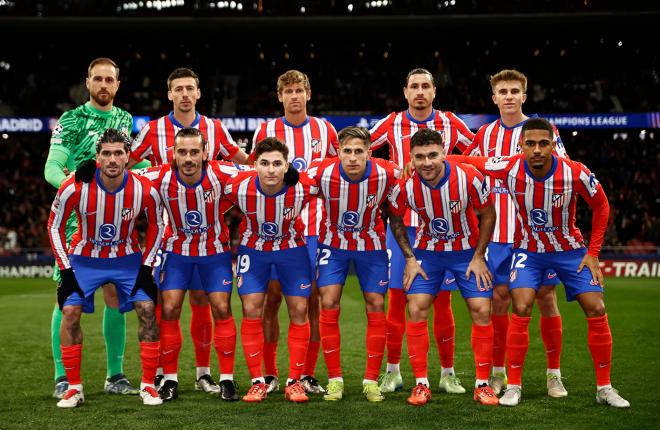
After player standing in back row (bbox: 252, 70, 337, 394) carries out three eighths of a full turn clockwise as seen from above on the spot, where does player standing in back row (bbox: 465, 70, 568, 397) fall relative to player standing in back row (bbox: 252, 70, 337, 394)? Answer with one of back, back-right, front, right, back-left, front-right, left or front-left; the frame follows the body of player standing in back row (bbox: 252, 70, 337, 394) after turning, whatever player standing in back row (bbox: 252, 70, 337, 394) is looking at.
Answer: back-right

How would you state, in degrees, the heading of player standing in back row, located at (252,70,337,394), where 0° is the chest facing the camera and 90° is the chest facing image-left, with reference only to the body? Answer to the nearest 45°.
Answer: approximately 0°

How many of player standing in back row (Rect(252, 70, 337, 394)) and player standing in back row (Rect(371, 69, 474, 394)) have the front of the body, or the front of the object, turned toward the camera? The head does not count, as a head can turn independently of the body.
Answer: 2

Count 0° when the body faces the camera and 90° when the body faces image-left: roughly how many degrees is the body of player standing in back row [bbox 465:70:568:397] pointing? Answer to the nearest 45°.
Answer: approximately 0°

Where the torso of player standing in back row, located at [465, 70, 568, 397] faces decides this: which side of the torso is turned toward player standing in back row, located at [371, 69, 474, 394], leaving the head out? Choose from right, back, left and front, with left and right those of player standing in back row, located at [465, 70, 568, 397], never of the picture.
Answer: right

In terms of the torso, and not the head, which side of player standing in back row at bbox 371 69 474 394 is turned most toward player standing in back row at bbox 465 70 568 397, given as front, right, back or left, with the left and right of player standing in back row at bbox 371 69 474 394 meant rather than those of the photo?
left
